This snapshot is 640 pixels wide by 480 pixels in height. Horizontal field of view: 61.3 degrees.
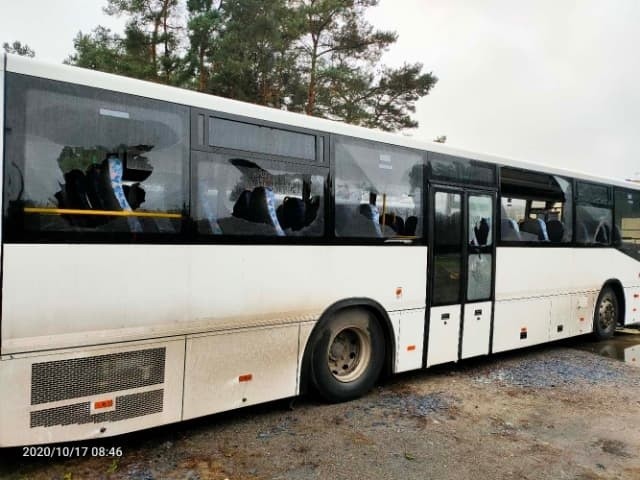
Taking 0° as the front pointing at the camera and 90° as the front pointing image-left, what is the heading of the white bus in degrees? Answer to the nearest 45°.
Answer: approximately 225°

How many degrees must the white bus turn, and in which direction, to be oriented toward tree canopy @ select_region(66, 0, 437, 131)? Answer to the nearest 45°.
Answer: approximately 45° to its left
